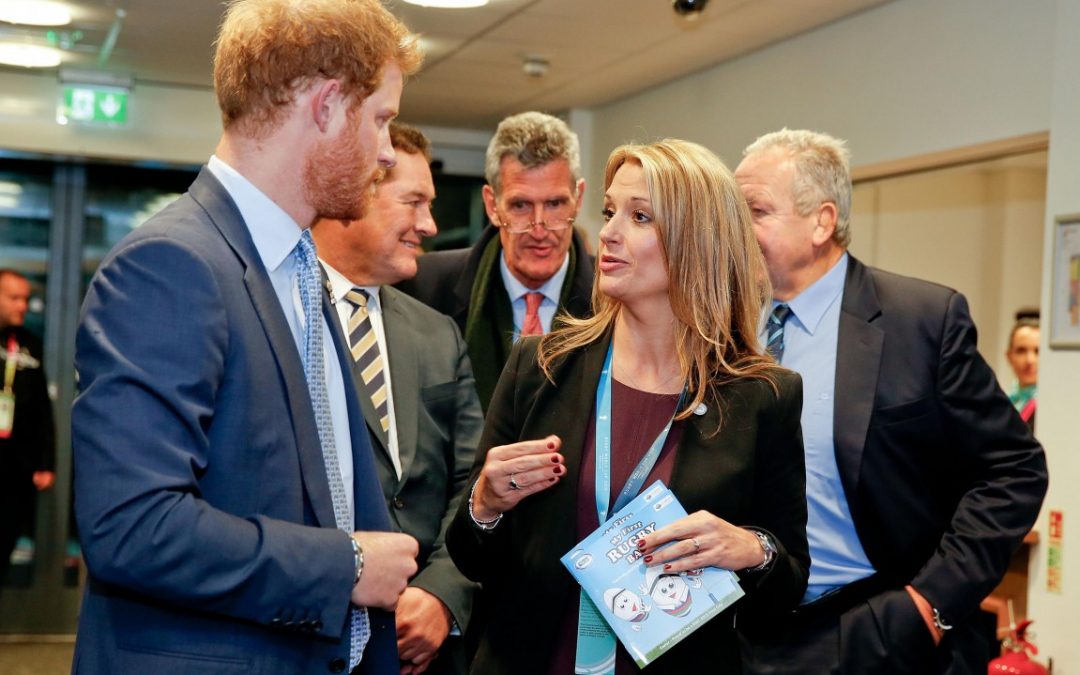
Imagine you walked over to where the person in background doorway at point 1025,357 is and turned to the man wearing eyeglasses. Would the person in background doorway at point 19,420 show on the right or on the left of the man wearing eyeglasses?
right

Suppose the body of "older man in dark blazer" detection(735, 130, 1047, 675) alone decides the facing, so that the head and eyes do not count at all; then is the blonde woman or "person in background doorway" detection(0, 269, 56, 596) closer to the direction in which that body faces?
the blonde woman

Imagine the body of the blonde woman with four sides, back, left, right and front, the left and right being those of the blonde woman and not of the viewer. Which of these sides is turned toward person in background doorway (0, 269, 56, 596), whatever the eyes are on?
right

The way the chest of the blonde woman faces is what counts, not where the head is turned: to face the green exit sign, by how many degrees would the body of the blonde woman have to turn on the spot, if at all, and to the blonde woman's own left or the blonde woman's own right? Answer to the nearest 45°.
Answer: approximately 90° to the blonde woman's own right

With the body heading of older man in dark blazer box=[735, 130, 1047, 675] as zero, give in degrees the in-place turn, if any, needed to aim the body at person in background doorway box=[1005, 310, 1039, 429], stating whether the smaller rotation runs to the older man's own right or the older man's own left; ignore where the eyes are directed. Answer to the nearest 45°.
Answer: approximately 135° to the older man's own right

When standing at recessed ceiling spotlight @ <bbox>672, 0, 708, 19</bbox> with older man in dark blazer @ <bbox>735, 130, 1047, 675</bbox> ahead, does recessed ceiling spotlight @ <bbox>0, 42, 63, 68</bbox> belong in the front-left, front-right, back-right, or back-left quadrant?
back-right

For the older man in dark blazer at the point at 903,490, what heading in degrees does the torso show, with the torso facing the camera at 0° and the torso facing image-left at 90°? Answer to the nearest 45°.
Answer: approximately 45°

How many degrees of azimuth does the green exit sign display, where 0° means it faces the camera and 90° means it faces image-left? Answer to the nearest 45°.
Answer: approximately 0°

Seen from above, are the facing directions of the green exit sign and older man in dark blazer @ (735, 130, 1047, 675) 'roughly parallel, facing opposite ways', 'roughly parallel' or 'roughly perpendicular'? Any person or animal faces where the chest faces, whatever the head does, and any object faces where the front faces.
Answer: roughly perpendicular

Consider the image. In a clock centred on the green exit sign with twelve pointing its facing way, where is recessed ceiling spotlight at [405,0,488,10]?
The recessed ceiling spotlight is roughly at 11 o'clock from the green exit sign.

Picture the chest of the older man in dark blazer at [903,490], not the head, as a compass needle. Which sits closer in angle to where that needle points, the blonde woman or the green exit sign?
the blonde woman
